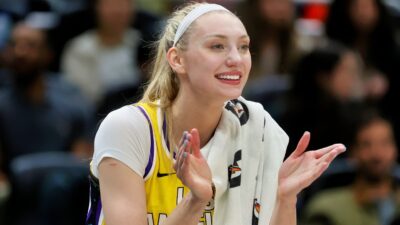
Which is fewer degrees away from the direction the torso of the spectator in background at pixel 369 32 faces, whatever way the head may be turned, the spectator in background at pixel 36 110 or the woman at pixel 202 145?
the woman

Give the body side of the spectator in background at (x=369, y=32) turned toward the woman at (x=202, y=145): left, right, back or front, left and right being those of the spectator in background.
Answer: front

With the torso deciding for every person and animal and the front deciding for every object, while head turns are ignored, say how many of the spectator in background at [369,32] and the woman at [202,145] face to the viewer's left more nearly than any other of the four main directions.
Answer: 0

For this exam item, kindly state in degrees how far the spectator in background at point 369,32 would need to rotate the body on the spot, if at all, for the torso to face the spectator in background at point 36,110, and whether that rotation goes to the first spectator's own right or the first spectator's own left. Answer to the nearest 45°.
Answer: approximately 45° to the first spectator's own right

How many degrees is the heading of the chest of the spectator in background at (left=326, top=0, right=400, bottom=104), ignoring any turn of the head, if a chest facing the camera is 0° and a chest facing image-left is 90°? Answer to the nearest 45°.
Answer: approximately 0°

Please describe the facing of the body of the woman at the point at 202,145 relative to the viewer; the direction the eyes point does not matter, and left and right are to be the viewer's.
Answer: facing the viewer and to the right of the viewer

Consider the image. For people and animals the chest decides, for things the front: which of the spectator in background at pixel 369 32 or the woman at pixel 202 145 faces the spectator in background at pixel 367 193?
the spectator in background at pixel 369 32
